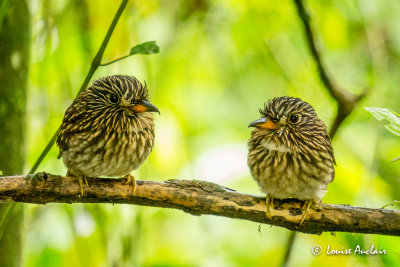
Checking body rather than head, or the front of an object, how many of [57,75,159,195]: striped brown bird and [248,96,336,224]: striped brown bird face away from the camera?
0

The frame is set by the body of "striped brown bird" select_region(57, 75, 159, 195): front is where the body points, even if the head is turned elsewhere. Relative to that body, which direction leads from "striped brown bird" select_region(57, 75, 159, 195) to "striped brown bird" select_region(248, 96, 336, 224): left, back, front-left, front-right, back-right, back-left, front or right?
front-left

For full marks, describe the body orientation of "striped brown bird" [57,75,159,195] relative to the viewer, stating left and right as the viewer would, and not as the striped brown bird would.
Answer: facing the viewer and to the right of the viewer

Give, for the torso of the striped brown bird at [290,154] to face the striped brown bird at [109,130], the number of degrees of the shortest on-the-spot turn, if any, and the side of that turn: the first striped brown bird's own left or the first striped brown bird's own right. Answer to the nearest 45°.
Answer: approximately 45° to the first striped brown bird's own right
